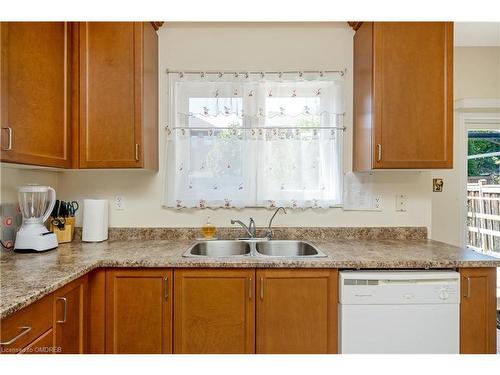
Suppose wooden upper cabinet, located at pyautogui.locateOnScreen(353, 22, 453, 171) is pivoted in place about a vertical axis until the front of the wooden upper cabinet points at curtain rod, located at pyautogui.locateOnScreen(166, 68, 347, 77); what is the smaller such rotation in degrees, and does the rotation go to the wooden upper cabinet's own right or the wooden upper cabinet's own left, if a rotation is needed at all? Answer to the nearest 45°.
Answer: approximately 90° to the wooden upper cabinet's own right

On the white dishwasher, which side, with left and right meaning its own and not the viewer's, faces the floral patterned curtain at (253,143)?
right

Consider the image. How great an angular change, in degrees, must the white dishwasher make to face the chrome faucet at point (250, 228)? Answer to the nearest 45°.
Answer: approximately 90° to its right

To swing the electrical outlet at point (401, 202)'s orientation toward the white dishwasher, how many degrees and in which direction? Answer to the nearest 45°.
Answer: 0° — it already faces it

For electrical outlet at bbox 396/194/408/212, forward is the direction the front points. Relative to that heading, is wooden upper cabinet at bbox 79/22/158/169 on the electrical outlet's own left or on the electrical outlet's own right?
on the electrical outlet's own right
